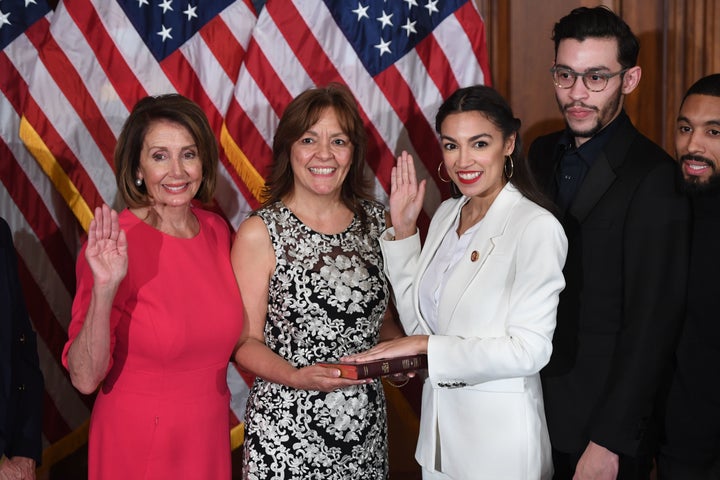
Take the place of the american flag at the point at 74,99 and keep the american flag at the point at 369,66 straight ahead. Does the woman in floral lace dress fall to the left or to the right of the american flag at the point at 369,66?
right

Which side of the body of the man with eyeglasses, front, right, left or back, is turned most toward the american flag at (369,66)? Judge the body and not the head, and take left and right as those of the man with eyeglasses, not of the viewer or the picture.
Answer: right

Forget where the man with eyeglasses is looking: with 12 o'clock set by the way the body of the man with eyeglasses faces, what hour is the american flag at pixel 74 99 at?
The american flag is roughly at 2 o'clock from the man with eyeglasses.

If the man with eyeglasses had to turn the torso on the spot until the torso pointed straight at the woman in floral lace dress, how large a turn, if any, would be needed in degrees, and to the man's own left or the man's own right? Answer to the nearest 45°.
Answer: approximately 45° to the man's own right

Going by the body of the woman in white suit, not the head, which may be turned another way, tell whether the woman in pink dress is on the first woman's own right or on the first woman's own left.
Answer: on the first woman's own right

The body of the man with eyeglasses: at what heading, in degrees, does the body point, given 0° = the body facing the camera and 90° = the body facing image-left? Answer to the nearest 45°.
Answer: approximately 45°

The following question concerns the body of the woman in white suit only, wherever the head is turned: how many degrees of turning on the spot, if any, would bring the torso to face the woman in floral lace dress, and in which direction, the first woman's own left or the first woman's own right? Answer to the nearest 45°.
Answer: approximately 90° to the first woman's own right
